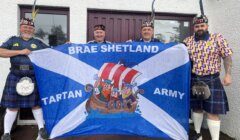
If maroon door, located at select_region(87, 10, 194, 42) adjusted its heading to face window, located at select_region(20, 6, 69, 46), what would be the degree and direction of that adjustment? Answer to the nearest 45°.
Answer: approximately 90° to its right

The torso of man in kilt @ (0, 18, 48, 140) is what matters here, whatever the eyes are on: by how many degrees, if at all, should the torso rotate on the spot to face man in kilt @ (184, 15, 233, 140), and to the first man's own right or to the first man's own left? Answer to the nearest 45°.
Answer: approximately 90° to the first man's own left

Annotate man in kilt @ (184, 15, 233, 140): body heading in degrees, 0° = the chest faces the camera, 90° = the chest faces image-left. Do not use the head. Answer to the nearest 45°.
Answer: approximately 45°

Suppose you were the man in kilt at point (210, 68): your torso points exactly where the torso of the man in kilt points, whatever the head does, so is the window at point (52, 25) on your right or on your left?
on your right

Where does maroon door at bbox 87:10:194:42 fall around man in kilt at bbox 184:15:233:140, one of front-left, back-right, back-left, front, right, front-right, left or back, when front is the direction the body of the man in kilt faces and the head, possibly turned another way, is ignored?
right

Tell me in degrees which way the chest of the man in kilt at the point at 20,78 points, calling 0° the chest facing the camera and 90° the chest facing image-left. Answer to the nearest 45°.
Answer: approximately 0°

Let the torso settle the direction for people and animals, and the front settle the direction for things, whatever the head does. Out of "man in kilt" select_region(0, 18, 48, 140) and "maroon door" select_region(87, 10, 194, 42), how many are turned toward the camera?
2
